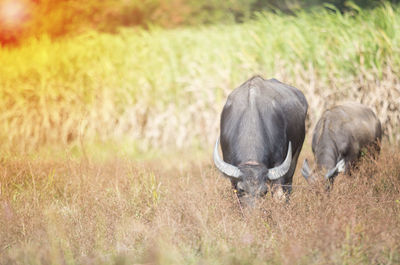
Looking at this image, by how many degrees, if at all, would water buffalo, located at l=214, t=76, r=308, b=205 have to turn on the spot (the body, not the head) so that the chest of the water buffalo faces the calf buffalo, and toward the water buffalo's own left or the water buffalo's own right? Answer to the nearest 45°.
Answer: approximately 135° to the water buffalo's own left

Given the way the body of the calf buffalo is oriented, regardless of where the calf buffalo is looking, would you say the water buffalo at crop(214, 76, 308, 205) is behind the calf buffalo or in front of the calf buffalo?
in front

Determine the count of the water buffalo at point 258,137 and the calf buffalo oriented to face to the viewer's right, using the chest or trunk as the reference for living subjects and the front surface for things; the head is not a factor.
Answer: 0

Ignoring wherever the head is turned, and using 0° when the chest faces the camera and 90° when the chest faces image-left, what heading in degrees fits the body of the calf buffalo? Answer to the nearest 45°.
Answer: approximately 45°
